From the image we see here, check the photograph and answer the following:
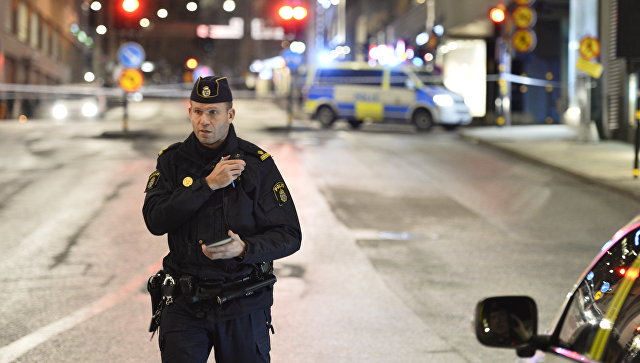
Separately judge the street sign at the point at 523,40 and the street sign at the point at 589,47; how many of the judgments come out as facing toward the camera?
2

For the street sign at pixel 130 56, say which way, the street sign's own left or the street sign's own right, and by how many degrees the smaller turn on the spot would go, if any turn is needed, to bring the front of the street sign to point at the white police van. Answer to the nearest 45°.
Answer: approximately 90° to the street sign's own left

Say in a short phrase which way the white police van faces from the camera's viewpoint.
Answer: facing the viewer and to the right of the viewer

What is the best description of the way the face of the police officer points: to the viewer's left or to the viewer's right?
to the viewer's left

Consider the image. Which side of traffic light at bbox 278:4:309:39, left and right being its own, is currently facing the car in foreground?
front

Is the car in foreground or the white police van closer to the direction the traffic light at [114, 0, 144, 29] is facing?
the car in foreground
